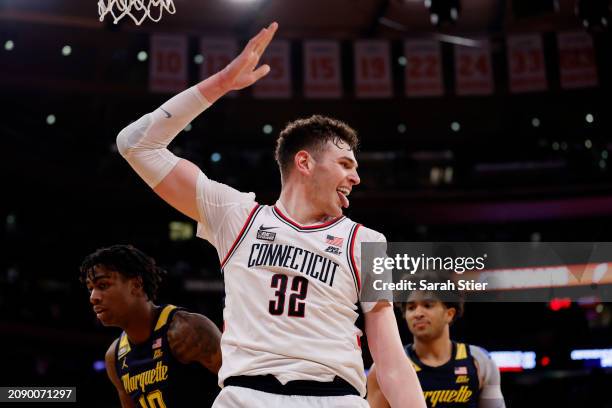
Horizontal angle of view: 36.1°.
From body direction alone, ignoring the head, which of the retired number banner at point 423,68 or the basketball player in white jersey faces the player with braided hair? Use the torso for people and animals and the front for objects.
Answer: the retired number banner

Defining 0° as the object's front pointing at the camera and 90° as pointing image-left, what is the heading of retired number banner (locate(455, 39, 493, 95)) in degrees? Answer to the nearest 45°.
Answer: approximately 0°

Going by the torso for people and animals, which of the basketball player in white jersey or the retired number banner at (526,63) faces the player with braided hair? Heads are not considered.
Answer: the retired number banner

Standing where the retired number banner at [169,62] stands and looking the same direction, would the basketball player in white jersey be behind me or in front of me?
in front

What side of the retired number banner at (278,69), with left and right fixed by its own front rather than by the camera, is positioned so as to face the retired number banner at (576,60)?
left

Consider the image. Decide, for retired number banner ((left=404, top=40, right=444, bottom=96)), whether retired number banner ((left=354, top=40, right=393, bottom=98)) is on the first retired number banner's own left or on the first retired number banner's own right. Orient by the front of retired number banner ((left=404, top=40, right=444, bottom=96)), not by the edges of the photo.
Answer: on the first retired number banner's own right

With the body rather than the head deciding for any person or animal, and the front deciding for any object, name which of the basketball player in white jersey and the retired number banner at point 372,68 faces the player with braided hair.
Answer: the retired number banner
